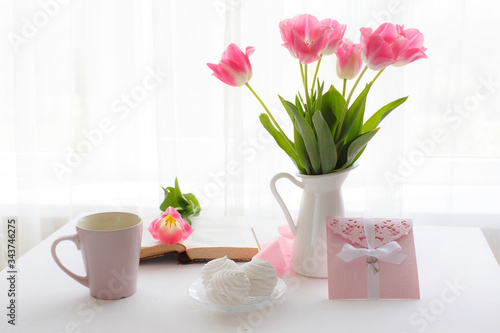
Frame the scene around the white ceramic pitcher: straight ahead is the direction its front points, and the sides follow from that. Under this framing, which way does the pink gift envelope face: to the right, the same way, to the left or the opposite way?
to the right

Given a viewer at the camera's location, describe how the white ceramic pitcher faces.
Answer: facing to the right of the viewer

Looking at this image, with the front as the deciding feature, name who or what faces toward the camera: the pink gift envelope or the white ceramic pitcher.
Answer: the pink gift envelope

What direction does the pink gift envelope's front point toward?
toward the camera

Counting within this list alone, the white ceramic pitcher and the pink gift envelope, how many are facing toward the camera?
1
